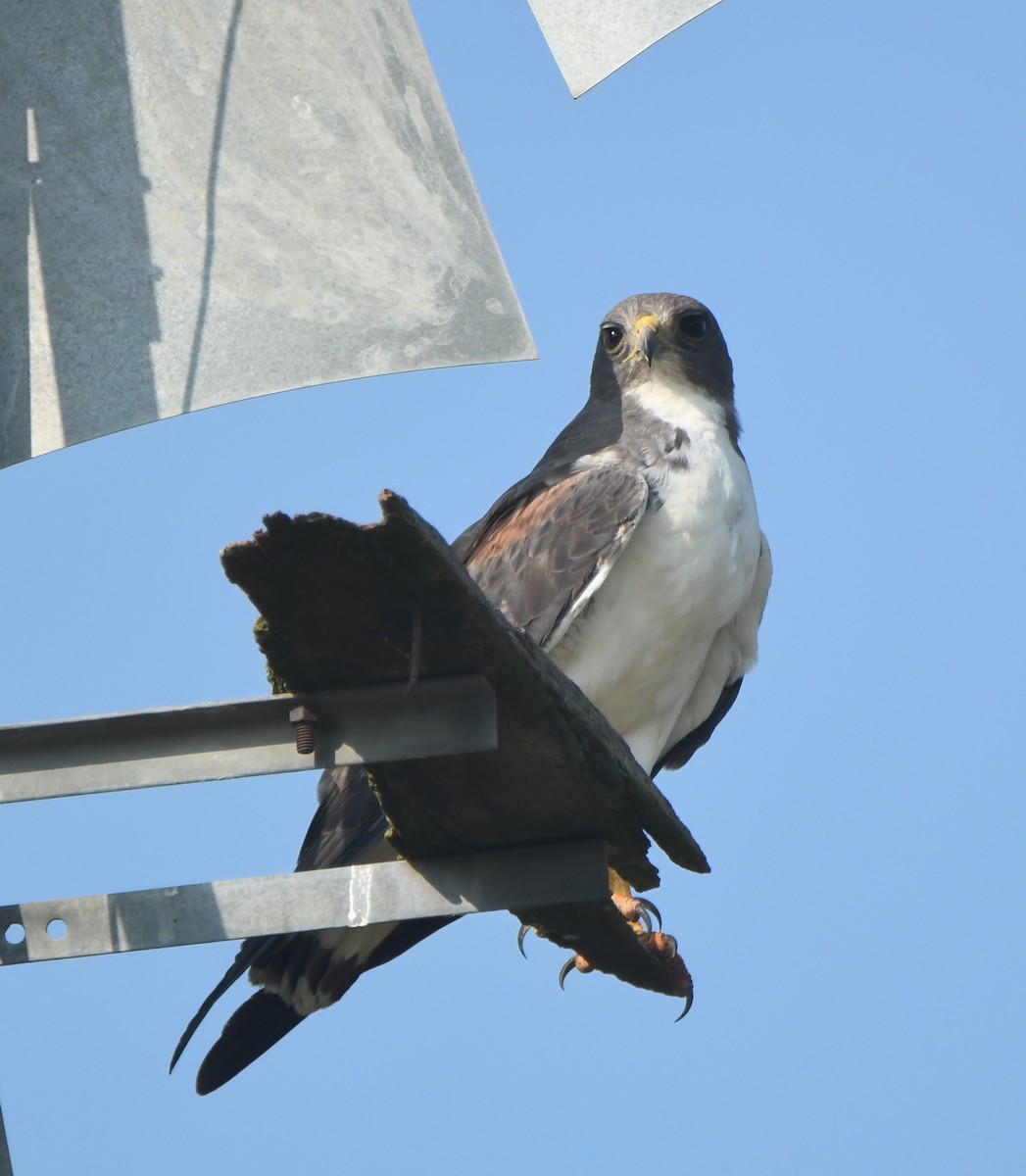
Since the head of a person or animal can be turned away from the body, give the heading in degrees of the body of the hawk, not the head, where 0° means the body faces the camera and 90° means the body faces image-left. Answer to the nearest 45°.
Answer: approximately 315°

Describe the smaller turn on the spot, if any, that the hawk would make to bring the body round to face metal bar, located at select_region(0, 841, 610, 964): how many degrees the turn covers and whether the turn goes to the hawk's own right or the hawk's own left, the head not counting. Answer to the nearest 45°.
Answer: approximately 90° to the hawk's own right
